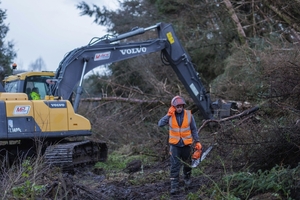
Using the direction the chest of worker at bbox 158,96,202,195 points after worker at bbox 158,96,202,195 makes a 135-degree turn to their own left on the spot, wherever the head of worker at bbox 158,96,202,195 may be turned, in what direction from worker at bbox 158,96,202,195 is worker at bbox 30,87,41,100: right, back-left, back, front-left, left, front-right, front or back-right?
left

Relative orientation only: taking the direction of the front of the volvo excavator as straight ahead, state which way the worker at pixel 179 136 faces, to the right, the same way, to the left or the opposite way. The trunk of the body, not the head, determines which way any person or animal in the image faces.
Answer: to the right

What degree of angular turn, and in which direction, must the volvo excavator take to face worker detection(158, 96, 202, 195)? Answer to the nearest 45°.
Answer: approximately 45° to its right

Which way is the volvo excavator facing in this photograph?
to the viewer's right

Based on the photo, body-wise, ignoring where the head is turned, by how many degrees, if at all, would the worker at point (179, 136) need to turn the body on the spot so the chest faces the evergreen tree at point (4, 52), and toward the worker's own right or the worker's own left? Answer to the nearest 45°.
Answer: approximately 135° to the worker's own right

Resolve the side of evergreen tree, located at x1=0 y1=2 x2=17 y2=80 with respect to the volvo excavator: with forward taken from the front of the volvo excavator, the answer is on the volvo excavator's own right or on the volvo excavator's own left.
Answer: on the volvo excavator's own left

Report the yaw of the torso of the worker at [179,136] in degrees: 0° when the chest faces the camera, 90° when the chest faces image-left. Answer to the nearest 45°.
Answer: approximately 0°

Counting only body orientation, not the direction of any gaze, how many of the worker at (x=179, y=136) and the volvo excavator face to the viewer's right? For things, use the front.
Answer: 1

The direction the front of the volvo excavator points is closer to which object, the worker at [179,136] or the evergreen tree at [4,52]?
the worker
